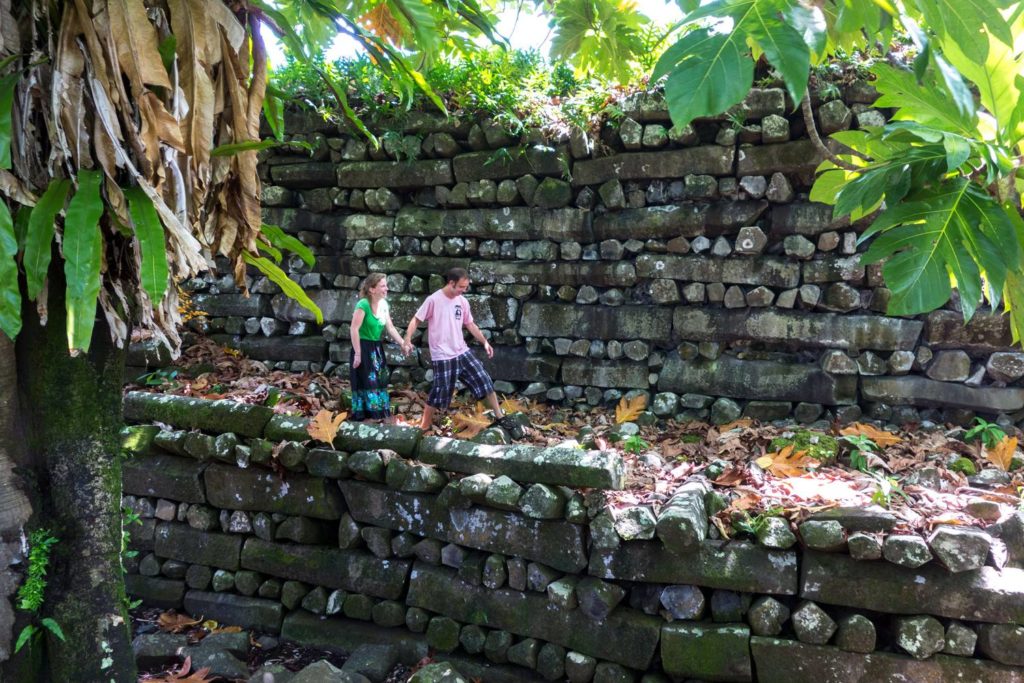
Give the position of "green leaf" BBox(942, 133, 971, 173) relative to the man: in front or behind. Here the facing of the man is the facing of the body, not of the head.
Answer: in front

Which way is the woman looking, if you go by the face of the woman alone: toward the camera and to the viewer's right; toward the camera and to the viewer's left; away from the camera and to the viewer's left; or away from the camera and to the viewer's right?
toward the camera and to the viewer's right

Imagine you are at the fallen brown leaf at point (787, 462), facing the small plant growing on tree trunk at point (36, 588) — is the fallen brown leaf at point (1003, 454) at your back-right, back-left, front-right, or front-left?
back-left

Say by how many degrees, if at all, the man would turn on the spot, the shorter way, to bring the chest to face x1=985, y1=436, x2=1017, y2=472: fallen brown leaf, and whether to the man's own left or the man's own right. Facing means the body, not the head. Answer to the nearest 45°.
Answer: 0° — they already face it

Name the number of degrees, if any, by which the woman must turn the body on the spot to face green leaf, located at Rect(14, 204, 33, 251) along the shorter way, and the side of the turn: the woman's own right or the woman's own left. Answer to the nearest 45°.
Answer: approximately 45° to the woman's own right

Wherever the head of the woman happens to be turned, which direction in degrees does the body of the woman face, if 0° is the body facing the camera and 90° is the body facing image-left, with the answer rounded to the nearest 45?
approximately 315°

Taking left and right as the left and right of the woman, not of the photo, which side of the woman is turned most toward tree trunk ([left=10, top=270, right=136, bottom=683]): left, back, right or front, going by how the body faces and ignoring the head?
right

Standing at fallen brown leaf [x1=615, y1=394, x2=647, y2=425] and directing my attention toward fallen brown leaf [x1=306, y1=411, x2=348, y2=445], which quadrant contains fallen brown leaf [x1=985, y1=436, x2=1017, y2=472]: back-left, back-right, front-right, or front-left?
back-left
